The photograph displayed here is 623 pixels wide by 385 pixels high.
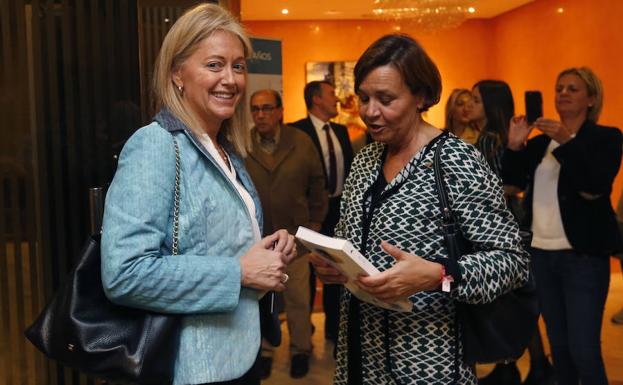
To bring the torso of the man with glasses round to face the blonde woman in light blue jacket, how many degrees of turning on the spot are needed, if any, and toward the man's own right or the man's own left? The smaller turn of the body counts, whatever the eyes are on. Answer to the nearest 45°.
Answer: approximately 45° to the man's own left

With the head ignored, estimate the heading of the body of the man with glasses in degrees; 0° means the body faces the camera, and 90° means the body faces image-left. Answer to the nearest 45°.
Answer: approximately 45°

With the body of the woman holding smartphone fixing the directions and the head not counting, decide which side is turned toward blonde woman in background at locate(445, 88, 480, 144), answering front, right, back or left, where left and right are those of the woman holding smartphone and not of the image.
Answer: right

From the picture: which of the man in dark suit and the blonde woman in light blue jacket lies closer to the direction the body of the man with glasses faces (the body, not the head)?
the blonde woman in light blue jacket

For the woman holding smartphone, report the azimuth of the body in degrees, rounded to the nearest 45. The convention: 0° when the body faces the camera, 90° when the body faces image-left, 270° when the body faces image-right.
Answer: approximately 45°

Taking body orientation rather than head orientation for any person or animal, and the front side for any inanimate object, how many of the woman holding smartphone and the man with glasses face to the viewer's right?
0

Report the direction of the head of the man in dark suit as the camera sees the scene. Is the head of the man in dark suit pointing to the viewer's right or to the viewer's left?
to the viewer's right

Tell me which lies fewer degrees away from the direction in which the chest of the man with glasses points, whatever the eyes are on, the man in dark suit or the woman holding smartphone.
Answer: the woman holding smartphone

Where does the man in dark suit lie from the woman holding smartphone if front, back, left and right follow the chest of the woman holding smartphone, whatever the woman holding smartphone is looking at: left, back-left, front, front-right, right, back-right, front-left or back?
right
